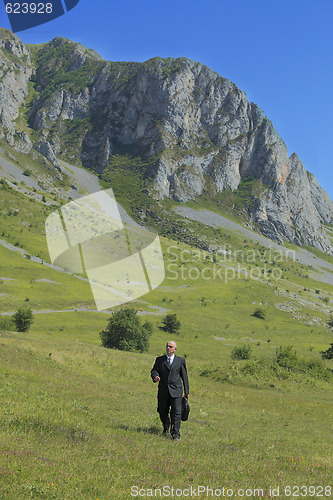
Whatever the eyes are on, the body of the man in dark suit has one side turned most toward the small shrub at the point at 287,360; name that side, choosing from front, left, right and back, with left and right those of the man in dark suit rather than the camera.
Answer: back

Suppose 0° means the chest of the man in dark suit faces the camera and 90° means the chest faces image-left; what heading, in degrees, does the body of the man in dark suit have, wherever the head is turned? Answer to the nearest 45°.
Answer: approximately 0°
